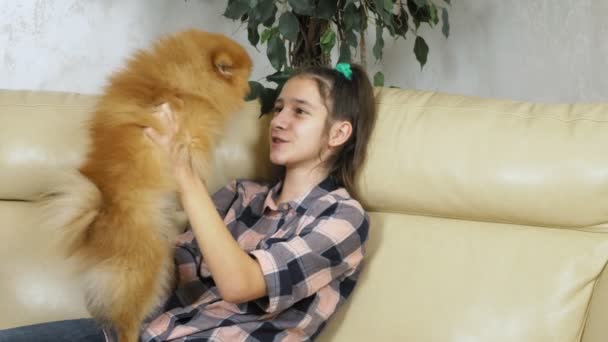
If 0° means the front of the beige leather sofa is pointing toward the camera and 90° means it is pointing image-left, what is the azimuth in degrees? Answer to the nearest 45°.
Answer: approximately 0°

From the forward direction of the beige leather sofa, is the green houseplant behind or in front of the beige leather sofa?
behind
